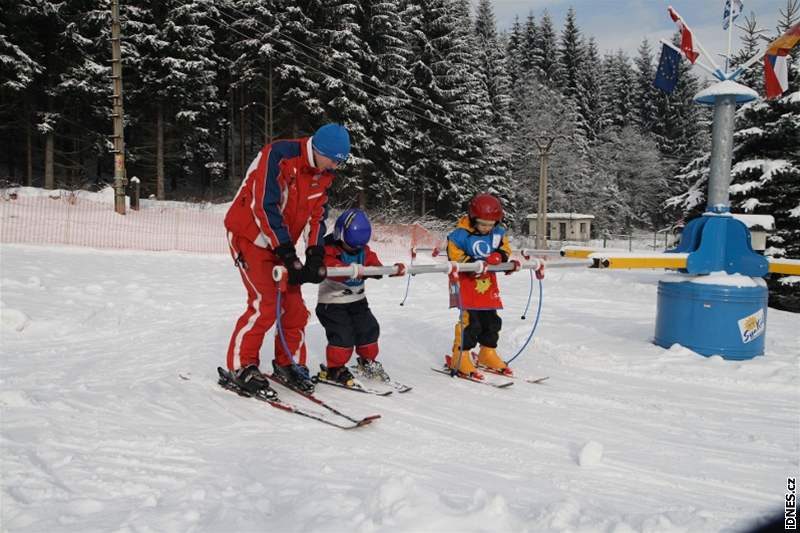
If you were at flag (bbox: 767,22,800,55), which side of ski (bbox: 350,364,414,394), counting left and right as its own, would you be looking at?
left

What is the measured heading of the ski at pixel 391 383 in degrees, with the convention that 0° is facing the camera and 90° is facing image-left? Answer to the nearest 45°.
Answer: approximately 315°

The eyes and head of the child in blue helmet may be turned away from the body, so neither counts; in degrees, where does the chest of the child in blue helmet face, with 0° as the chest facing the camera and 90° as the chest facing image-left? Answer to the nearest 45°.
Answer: approximately 315°

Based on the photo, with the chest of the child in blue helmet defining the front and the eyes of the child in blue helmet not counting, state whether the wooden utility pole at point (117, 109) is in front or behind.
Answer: behind

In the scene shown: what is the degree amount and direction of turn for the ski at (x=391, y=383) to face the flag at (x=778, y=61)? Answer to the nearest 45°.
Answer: approximately 90° to its left

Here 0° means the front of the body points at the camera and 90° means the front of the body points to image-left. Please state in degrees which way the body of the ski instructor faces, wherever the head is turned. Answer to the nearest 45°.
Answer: approximately 315°

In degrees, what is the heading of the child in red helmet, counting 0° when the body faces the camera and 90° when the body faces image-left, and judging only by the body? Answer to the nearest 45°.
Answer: approximately 315°

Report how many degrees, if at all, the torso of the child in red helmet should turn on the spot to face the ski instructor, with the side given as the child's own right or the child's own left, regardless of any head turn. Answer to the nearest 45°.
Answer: approximately 90° to the child's own right

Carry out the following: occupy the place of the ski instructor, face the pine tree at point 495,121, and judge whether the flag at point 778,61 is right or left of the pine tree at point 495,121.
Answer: right
